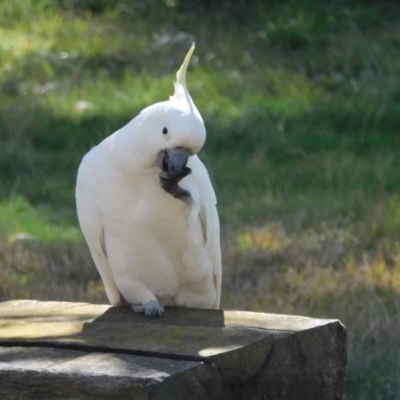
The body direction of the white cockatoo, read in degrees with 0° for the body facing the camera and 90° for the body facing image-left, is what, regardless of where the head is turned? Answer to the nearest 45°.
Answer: approximately 0°
